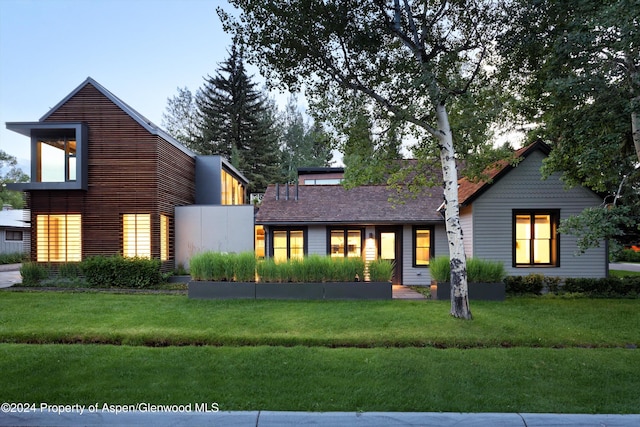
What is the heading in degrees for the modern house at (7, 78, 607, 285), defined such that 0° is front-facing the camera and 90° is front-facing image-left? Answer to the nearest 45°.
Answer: approximately 0°

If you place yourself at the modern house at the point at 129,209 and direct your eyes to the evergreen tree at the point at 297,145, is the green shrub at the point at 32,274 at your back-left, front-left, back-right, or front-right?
back-left

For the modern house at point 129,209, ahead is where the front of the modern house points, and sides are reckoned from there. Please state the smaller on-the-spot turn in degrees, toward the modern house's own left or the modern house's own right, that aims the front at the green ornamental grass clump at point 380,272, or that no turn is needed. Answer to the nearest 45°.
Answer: approximately 45° to the modern house's own left

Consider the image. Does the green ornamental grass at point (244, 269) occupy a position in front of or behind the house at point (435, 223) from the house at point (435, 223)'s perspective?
in front

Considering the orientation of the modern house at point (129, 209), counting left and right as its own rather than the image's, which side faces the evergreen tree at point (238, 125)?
back
